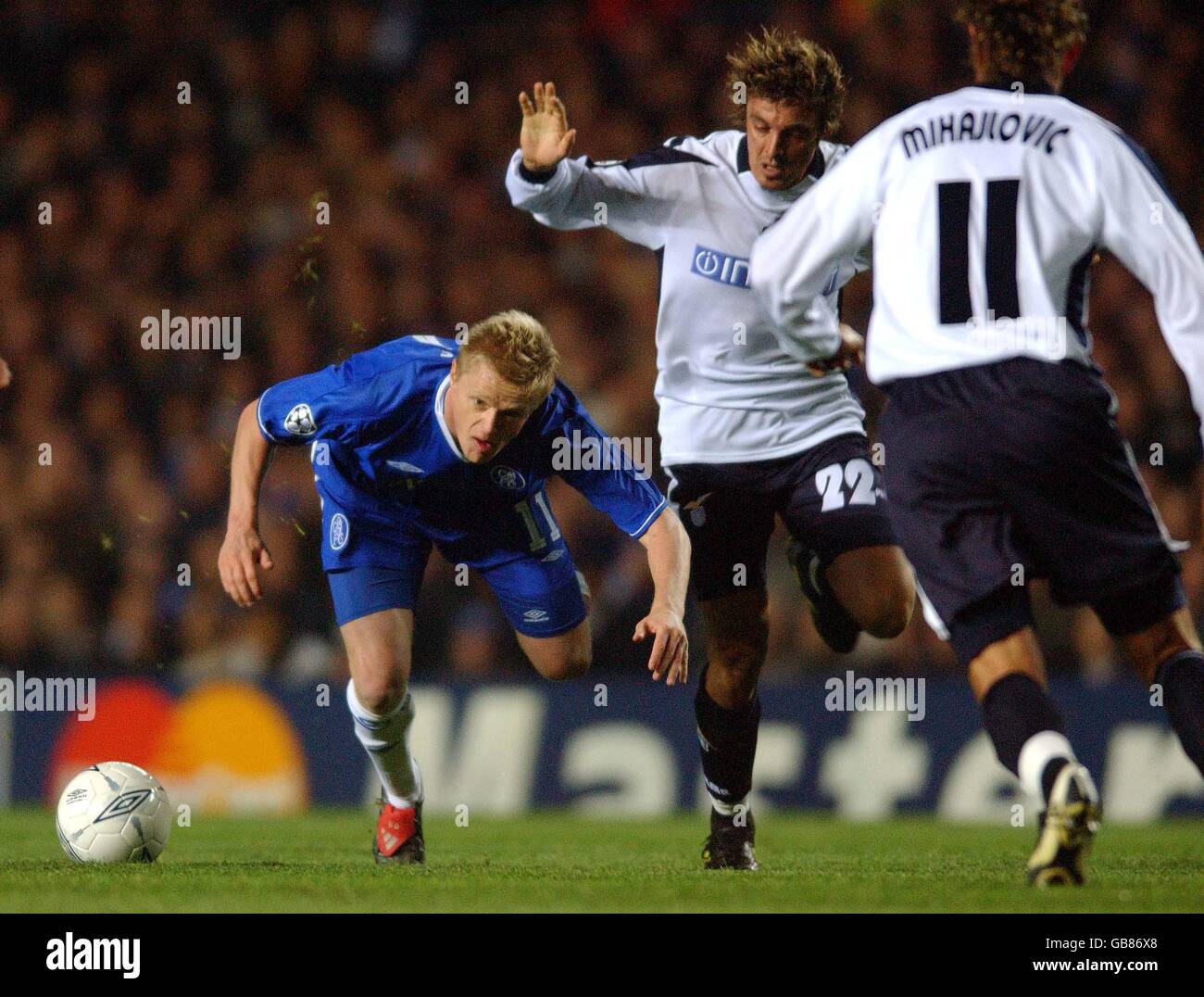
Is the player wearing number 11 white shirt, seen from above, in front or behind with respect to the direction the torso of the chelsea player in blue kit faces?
in front

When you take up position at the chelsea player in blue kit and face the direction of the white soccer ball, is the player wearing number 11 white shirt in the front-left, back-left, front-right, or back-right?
back-left

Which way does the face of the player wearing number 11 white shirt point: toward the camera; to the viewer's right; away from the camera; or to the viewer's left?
away from the camera

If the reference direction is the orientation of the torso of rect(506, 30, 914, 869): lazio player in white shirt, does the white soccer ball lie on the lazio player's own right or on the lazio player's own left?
on the lazio player's own right

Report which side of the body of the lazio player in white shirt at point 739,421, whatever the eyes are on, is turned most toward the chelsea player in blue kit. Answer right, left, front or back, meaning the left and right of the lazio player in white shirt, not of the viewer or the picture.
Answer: right

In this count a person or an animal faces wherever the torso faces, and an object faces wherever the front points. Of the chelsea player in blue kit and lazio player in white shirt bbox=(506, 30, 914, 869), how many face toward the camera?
2

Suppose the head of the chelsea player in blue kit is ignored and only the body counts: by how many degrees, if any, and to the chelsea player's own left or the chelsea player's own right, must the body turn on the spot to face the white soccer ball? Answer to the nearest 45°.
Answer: approximately 90° to the chelsea player's own right
